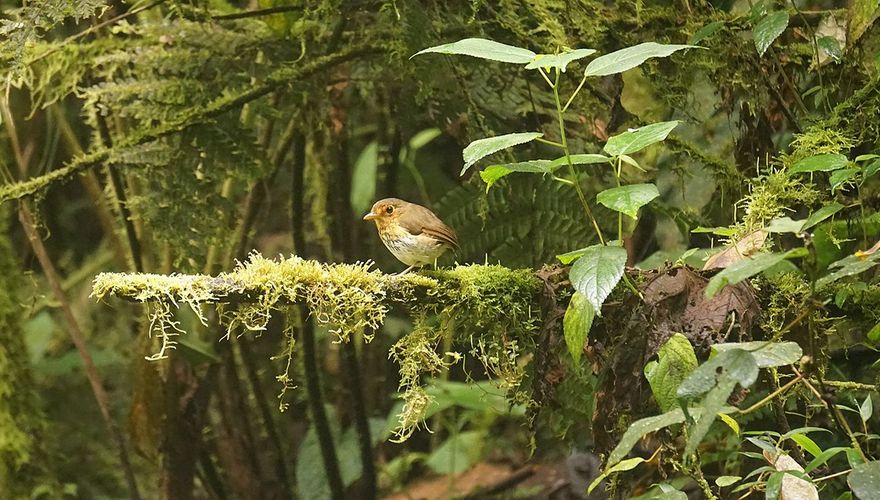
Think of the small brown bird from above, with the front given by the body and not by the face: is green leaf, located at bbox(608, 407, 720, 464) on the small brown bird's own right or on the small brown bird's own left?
on the small brown bird's own left

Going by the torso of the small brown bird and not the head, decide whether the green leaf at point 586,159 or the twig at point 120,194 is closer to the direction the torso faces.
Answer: the twig

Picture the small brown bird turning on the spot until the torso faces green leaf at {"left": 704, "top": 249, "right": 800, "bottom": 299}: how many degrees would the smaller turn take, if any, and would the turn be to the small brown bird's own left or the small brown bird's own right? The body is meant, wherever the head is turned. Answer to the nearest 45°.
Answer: approximately 135° to the small brown bird's own left

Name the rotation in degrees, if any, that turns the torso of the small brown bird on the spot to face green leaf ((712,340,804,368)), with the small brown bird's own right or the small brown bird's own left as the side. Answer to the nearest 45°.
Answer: approximately 135° to the small brown bird's own left

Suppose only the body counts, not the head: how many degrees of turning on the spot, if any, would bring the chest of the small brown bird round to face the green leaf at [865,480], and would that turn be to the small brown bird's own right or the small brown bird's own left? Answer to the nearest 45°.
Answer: approximately 135° to the small brown bird's own left

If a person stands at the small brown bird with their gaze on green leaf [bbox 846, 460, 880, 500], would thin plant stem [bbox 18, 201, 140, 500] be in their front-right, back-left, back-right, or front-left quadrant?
back-right

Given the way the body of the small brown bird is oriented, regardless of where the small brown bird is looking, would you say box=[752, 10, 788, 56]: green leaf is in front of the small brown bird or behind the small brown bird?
behind

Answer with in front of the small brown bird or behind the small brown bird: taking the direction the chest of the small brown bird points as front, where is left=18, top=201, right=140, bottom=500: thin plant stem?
in front

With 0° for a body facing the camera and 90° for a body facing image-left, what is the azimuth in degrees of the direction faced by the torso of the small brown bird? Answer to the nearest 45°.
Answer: approximately 90°
